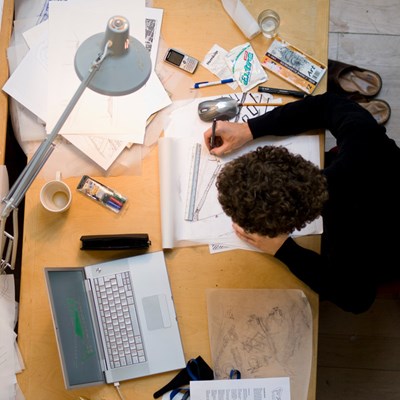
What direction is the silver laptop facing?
to the viewer's right
